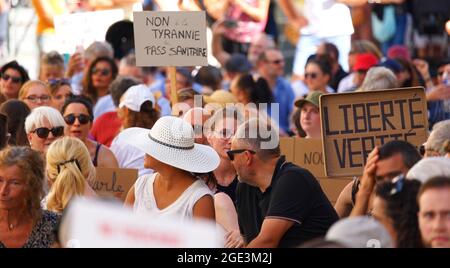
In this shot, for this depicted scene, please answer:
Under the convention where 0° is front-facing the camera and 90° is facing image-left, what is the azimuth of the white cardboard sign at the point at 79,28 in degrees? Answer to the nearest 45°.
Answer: approximately 0°

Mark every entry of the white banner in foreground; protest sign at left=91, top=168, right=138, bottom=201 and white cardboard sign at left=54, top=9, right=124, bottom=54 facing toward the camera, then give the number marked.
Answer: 3

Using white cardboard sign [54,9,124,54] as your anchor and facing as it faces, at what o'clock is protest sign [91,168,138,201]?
The protest sign is roughly at 12 o'clock from the white cardboard sign.

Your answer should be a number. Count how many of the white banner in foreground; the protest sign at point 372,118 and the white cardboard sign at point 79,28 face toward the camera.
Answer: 3

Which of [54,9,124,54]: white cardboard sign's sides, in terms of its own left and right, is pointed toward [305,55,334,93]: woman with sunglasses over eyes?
left

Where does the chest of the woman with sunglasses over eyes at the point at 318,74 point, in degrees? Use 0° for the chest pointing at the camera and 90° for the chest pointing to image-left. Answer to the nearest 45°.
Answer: approximately 45°

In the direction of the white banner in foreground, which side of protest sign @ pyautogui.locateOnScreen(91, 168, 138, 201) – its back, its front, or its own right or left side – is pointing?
front

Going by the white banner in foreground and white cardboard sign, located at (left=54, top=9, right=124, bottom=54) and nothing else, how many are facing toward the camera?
2

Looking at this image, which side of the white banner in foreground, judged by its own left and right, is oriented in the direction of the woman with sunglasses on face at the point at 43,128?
back

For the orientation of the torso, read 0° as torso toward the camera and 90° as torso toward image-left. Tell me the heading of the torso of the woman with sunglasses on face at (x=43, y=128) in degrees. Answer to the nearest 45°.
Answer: approximately 315°
